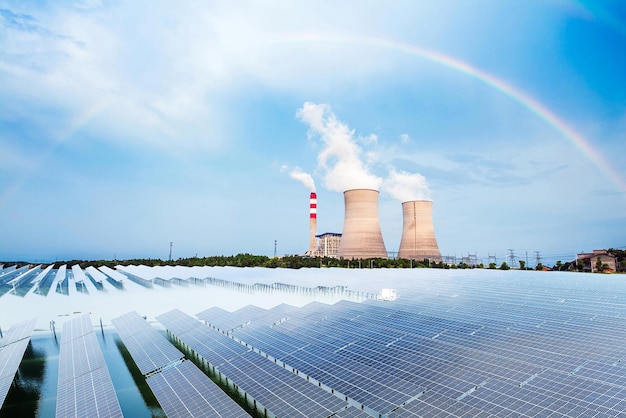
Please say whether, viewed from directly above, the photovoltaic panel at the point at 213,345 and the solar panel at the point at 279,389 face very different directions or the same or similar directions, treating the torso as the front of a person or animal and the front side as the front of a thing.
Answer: same or similar directions

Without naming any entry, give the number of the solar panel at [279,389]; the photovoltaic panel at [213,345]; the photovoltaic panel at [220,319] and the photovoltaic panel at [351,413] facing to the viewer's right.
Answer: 0

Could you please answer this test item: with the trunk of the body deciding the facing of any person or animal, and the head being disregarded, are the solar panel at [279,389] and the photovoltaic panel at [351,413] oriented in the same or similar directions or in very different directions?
same or similar directions

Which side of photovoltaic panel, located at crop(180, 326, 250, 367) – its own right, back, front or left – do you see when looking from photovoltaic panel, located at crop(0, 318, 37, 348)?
right

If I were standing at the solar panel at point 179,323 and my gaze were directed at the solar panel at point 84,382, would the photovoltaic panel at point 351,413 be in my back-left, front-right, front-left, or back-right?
front-left

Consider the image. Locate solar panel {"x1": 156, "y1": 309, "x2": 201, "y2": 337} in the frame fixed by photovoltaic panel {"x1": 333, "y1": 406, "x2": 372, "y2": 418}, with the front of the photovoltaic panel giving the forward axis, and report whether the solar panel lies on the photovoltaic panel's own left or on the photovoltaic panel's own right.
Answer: on the photovoltaic panel's own right

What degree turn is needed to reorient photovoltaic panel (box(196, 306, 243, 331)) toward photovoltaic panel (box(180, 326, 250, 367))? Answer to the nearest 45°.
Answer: approximately 45° to its left

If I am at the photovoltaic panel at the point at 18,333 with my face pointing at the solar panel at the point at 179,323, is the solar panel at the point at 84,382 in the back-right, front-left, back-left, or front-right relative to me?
front-right

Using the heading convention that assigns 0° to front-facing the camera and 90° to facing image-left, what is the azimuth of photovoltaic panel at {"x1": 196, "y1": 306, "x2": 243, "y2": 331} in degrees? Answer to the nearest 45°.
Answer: approximately 45°

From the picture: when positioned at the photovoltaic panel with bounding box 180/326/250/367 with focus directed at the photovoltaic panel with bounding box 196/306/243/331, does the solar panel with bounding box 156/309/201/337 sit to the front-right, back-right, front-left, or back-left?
front-left

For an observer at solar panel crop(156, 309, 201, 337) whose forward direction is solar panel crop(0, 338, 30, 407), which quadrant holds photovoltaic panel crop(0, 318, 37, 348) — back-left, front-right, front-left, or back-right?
front-right

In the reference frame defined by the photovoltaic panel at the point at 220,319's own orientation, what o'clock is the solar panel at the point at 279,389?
The solar panel is roughly at 10 o'clock from the photovoltaic panel.

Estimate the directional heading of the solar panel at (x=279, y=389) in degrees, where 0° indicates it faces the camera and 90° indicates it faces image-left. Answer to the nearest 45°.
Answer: approximately 45°

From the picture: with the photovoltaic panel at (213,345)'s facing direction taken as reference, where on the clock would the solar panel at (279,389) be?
The solar panel is roughly at 10 o'clock from the photovoltaic panel.

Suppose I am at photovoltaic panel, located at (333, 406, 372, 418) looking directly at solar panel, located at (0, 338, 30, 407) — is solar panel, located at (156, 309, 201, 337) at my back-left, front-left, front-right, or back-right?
front-right

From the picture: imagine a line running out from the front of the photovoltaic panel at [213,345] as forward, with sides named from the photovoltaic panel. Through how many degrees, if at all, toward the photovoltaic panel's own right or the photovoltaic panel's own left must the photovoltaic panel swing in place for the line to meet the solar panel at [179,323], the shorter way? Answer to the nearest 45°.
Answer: approximately 135° to the photovoltaic panel's own right

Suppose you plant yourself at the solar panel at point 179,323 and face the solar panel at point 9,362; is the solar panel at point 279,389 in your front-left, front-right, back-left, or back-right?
front-left

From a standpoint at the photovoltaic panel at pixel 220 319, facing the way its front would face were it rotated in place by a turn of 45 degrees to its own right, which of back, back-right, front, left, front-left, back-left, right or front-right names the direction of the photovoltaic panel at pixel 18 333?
front
